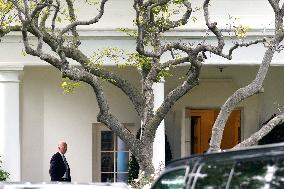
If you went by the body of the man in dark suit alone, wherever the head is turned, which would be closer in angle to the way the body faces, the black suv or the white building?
the black suv

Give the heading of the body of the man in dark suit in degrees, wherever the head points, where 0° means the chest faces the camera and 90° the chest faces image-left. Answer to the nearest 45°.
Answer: approximately 315°

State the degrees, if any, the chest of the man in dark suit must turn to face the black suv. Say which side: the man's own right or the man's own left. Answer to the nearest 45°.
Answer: approximately 45° to the man's own right
